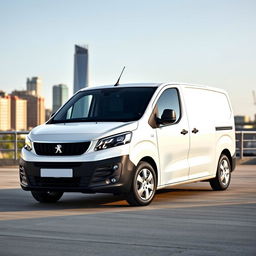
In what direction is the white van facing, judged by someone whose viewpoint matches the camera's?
facing the viewer and to the left of the viewer
